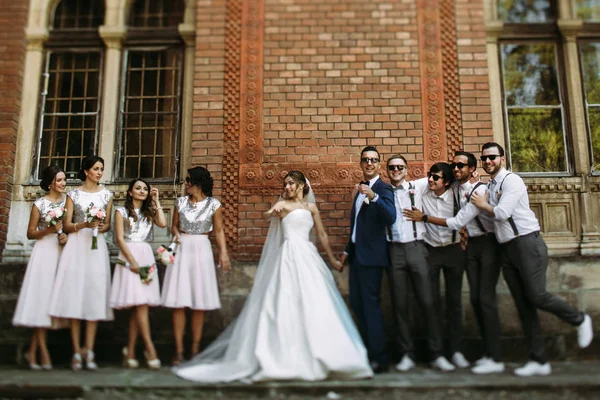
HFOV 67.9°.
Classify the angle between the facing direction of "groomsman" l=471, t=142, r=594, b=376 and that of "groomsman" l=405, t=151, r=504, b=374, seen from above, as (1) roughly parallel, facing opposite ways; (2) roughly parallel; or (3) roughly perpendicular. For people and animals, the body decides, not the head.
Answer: roughly parallel

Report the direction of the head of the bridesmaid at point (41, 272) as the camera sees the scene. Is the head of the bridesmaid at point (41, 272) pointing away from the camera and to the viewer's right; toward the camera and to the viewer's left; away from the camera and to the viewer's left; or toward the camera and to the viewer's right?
toward the camera and to the viewer's right

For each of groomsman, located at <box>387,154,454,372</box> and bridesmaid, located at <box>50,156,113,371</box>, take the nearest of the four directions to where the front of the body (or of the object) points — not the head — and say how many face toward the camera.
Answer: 2

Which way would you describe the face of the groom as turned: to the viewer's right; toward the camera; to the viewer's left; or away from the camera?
toward the camera

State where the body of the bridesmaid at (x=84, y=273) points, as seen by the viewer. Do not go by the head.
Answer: toward the camera

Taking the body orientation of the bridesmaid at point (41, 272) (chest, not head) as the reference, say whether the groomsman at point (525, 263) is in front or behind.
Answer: in front

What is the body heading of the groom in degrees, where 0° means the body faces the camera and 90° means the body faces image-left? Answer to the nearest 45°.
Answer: approximately 45°

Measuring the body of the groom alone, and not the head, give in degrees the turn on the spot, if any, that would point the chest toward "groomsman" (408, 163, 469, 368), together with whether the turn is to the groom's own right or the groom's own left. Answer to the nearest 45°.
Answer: approximately 135° to the groom's own left

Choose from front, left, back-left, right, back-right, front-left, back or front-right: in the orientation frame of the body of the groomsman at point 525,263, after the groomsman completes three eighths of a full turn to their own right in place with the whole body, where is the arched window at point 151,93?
left

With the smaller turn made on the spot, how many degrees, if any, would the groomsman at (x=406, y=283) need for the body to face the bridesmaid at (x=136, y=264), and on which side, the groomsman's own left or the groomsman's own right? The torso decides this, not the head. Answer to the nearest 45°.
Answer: approximately 90° to the groomsman's own right

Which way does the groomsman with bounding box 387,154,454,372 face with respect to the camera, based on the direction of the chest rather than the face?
toward the camera

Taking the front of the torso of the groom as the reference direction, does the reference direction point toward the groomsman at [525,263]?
no

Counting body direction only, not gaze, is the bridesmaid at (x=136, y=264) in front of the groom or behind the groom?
in front

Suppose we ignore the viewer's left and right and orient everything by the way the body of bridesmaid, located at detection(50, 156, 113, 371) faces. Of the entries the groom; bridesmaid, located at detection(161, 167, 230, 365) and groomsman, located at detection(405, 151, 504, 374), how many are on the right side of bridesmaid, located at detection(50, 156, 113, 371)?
0
